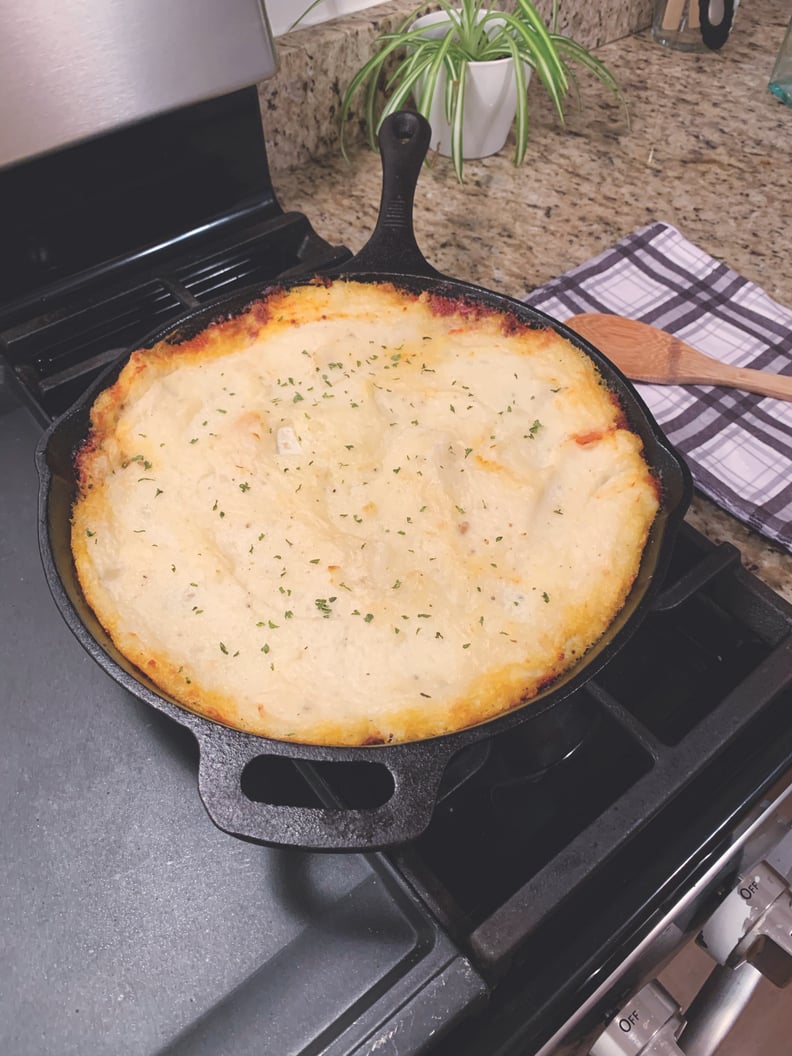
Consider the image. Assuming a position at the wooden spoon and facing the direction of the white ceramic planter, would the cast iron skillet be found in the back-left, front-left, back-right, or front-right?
back-left

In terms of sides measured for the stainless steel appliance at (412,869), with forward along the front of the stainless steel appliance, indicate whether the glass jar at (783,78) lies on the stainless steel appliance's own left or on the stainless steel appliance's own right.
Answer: on the stainless steel appliance's own left

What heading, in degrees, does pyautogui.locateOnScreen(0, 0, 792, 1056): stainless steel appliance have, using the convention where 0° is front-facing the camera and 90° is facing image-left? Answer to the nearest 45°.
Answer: approximately 315°

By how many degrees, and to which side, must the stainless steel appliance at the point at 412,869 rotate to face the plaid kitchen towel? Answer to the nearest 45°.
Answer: approximately 90° to its left
